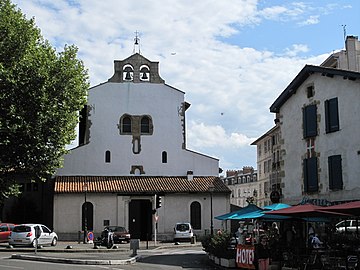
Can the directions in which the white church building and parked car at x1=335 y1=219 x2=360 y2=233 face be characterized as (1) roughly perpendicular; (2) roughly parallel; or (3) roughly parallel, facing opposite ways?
roughly perpendicular

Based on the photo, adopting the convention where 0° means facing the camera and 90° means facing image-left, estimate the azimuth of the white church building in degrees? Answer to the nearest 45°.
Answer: approximately 0°

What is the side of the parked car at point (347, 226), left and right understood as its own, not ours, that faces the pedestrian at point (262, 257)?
left

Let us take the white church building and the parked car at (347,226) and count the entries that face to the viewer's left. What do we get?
1

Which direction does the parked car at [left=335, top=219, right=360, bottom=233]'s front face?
to the viewer's left

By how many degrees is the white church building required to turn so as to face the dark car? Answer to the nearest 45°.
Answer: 0° — it already faces it

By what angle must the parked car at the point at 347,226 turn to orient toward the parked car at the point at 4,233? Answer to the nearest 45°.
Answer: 0° — it already faces it

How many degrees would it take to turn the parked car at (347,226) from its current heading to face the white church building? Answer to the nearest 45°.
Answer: approximately 45° to its right

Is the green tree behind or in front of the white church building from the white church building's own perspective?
in front

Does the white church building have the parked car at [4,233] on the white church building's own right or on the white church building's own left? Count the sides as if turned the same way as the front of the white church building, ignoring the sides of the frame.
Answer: on the white church building's own right

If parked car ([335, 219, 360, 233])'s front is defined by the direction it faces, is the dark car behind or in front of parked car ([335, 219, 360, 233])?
in front
